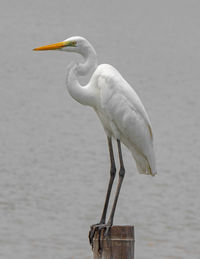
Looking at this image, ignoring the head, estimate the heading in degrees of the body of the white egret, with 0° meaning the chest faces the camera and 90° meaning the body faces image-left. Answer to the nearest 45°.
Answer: approximately 90°
